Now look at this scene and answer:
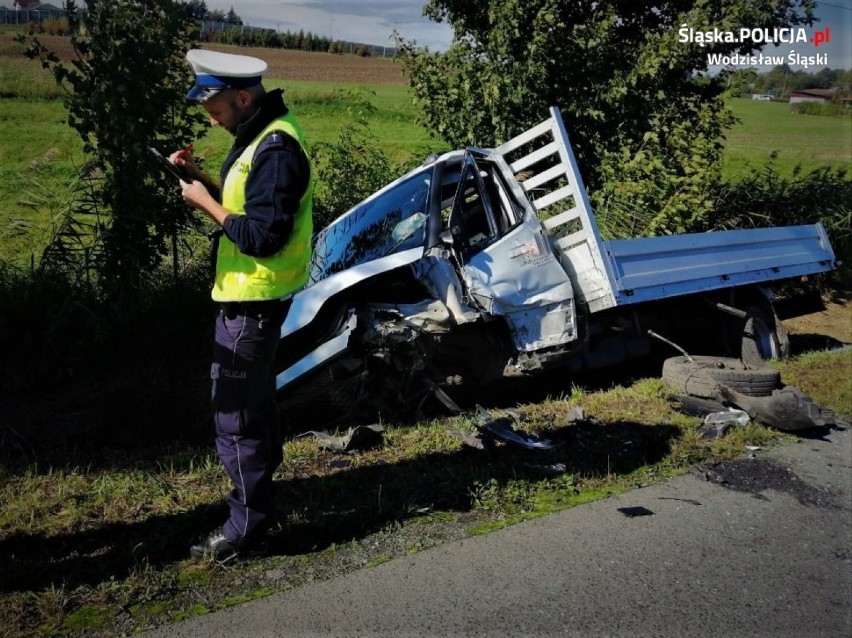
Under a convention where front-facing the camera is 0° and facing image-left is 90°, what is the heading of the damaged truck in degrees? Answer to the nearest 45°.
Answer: approximately 45°

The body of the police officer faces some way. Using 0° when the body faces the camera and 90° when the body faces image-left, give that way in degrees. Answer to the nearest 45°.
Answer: approximately 90°

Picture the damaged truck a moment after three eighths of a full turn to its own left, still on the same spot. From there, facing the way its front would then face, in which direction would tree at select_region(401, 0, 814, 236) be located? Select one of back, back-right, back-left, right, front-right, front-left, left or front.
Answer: left

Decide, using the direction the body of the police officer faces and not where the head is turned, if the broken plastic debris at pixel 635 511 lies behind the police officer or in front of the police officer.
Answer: behind
